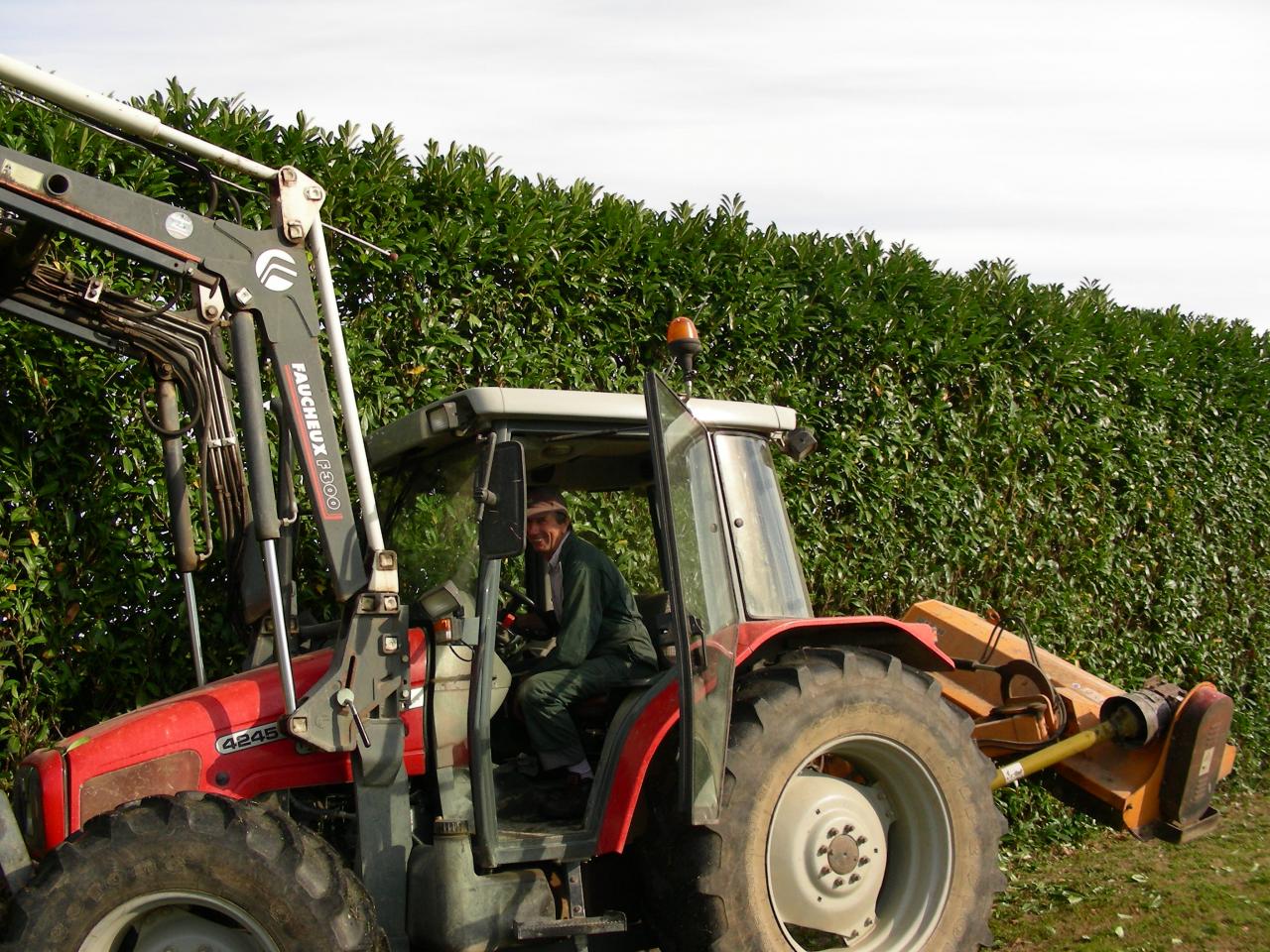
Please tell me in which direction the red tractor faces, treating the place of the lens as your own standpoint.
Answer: facing the viewer and to the left of the viewer

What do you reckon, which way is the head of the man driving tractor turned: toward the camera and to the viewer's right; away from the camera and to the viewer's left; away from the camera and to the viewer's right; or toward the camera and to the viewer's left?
toward the camera and to the viewer's left
